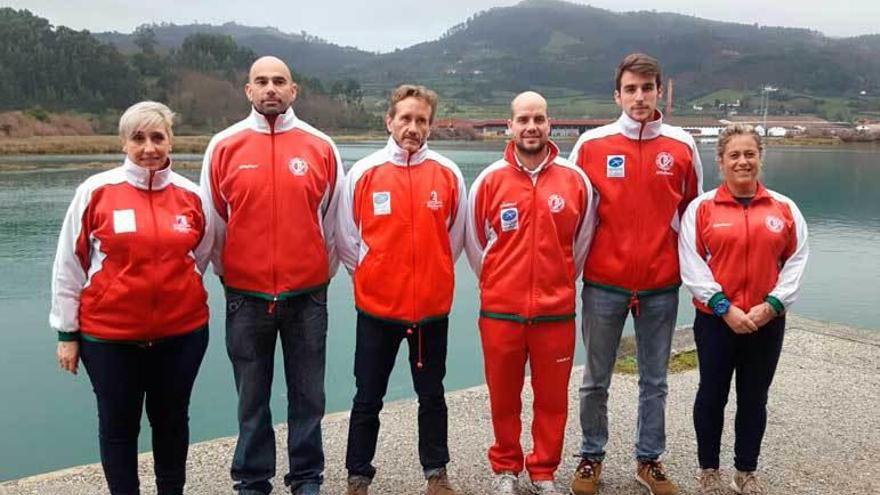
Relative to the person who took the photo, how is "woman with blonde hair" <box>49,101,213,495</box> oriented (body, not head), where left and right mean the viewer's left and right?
facing the viewer

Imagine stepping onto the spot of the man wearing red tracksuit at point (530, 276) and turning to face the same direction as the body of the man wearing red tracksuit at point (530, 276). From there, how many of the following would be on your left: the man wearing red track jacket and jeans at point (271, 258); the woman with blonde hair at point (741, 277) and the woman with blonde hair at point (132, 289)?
1

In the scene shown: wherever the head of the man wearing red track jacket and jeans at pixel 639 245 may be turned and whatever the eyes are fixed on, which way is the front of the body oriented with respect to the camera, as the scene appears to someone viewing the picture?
toward the camera

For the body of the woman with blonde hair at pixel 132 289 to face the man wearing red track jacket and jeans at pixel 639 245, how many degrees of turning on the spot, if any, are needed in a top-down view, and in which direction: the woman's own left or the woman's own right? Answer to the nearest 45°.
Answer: approximately 90° to the woman's own left

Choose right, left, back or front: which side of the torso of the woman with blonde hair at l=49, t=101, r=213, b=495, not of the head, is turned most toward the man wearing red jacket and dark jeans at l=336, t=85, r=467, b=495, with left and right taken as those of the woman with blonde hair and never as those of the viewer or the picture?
left

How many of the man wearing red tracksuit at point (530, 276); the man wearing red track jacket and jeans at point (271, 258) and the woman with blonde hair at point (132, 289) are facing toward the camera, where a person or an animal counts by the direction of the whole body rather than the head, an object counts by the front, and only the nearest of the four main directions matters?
3

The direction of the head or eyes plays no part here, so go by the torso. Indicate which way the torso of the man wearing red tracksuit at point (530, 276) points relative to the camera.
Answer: toward the camera

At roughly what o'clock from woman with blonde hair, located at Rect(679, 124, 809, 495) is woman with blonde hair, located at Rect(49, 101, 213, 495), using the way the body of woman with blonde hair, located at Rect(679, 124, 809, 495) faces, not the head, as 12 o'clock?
woman with blonde hair, located at Rect(49, 101, 213, 495) is roughly at 2 o'clock from woman with blonde hair, located at Rect(679, 124, 809, 495).
